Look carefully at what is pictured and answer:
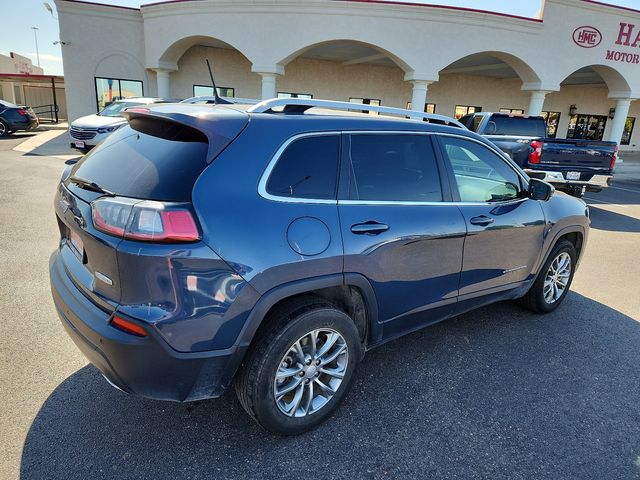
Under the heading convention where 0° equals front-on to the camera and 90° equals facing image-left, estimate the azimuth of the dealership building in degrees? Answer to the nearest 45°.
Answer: approximately 0°

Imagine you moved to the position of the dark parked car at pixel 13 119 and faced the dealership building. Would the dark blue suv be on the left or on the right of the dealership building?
right

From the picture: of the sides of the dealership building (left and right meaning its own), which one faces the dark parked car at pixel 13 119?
right

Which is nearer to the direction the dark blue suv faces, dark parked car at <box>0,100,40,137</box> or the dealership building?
the dealership building

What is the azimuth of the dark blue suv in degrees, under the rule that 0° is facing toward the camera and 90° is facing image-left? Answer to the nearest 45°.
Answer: approximately 225°

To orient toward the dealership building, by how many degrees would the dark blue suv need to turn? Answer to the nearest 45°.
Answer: approximately 45° to its left

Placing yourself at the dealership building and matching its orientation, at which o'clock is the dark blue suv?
The dark blue suv is roughly at 12 o'clock from the dealership building.

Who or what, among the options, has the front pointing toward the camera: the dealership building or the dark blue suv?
the dealership building

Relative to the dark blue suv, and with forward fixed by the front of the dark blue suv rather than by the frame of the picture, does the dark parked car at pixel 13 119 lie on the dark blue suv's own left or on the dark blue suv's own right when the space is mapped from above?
on the dark blue suv's own left

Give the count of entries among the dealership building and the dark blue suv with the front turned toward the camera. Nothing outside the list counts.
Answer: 1

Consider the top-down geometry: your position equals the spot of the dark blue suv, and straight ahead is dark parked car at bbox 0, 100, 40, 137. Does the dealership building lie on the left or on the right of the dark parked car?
right
